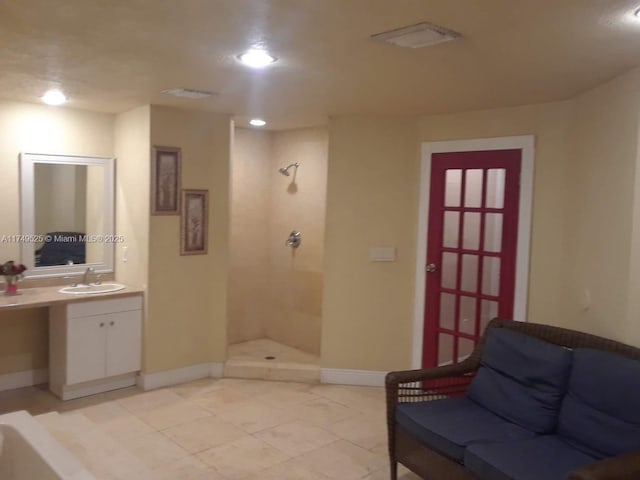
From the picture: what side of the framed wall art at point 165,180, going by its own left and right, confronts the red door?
left

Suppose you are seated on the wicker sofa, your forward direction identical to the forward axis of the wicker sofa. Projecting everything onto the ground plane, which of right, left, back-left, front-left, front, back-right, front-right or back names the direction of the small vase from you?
front-right

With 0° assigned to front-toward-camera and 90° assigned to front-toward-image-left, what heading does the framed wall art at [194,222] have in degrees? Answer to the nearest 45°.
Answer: approximately 0°

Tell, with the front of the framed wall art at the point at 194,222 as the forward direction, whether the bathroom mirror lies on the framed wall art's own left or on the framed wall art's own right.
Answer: on the framed wall art's own right

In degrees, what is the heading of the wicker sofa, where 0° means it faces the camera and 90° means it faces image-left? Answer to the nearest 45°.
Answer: approximately 45°

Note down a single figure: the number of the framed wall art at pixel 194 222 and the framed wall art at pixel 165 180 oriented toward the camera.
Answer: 2

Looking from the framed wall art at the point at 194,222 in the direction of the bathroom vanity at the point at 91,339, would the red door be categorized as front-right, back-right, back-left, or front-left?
back-left

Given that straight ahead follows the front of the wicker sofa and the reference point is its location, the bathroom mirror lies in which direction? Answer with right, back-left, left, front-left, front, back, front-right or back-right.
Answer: front-right

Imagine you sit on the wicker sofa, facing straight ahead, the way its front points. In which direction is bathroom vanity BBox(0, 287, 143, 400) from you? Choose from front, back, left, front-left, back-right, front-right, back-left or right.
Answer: front-right
